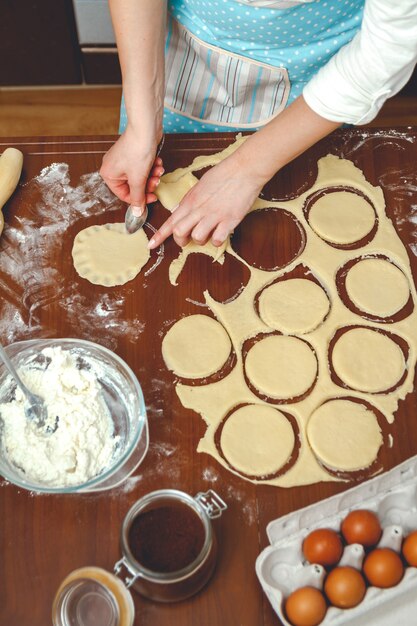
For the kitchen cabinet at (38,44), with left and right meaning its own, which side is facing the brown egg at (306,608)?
front

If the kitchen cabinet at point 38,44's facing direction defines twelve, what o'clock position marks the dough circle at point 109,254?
The dough circle is roughly at 12 o'clock from the kitchen cabinet.

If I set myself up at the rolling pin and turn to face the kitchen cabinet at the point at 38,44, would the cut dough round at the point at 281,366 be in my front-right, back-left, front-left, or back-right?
back-right

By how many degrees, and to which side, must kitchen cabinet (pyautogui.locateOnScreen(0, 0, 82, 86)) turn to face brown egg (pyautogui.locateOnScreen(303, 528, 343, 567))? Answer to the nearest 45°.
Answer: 0° — it already faces it

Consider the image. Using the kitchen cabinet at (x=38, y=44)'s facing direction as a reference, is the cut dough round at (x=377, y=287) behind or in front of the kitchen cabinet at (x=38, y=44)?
in front

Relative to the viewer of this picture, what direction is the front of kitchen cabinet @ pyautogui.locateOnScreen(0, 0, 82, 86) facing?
facing the viewer

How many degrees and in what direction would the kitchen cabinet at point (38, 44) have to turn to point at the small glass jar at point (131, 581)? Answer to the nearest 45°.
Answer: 0° — it already faces it

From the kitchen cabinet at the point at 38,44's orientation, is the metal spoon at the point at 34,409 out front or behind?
out front

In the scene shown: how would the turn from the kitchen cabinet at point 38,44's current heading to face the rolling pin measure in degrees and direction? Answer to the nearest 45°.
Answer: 0° — it already faces it

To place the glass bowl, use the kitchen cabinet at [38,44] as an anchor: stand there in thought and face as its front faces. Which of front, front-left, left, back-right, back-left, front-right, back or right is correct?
front

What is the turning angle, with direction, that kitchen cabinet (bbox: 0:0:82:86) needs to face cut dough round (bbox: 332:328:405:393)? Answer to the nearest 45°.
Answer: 0° — it already faces it

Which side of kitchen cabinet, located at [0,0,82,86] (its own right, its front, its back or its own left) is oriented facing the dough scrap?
front
